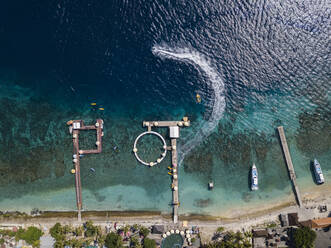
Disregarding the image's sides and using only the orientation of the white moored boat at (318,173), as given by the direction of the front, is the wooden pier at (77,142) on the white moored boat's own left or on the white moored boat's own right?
on the white moored boat's own left

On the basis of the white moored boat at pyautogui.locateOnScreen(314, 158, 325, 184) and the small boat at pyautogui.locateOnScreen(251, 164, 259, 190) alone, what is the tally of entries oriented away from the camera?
2

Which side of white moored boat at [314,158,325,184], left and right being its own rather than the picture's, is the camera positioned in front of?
back

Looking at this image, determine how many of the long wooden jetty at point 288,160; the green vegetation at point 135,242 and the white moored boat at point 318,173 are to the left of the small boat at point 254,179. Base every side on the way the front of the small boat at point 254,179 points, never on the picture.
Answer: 1

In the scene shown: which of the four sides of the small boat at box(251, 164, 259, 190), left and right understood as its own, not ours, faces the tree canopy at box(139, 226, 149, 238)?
left

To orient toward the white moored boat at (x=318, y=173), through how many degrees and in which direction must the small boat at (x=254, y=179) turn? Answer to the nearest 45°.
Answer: approximately 90° to its right

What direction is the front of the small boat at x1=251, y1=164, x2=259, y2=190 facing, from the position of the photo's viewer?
facing away from the viewer

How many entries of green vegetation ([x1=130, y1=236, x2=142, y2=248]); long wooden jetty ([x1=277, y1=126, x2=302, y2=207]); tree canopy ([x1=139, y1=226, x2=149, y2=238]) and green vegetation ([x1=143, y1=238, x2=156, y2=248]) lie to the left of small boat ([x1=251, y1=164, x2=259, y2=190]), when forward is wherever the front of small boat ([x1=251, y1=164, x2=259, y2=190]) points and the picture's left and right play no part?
3

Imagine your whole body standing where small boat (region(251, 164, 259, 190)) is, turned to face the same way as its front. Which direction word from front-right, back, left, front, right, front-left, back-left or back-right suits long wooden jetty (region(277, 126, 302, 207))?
right

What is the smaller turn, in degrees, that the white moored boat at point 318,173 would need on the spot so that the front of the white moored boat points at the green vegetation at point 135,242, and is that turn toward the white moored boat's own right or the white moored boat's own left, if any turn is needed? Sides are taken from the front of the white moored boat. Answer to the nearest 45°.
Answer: approximately 135° to the white moored boat's own left

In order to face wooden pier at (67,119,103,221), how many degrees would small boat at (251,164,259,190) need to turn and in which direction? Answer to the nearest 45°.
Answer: approximately 135° to its left
